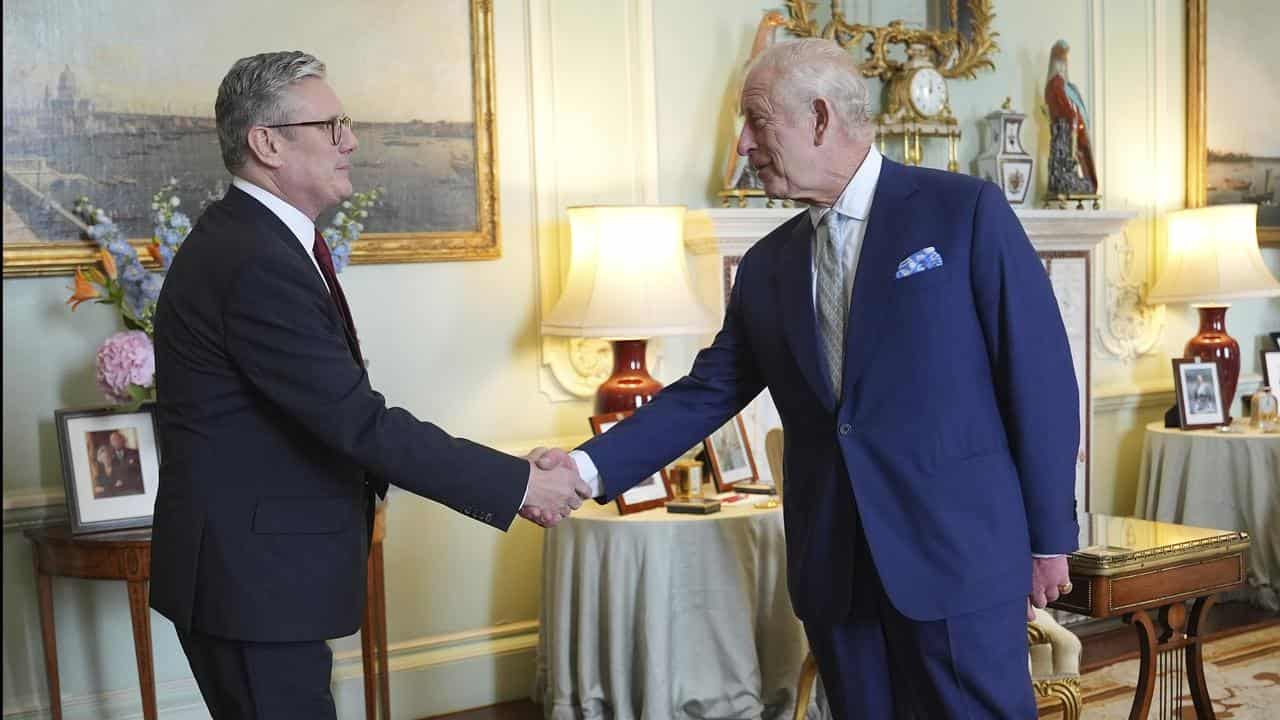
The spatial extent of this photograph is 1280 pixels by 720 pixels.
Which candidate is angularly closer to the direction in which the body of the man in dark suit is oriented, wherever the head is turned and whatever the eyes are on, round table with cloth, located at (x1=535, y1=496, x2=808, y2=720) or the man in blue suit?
the man in blue suit

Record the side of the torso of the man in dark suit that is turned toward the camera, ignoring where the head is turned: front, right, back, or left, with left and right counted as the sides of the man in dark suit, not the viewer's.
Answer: right

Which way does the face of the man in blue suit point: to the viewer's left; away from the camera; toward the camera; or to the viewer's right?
to the viewer's left

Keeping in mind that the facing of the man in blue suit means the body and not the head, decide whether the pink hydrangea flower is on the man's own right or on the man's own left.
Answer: on the man's own right

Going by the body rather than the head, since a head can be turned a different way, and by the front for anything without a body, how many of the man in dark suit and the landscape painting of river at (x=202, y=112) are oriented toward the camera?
1

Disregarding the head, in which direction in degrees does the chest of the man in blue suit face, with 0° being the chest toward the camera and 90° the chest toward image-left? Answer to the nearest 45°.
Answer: approximately 45°

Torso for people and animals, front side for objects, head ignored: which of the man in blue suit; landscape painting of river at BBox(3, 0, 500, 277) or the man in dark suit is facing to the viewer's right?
the man in dark suit

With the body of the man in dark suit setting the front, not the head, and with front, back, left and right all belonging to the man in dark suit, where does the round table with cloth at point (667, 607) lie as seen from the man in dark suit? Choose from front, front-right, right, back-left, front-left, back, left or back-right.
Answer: front-left

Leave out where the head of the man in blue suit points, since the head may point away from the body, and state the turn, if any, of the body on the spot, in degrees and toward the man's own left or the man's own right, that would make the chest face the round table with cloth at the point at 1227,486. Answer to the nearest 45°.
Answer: approximately 180°

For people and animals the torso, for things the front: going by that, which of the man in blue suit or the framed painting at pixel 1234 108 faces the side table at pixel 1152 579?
the framed painting

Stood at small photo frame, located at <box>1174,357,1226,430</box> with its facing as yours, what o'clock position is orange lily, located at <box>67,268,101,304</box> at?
The orange lily is roughly at 3 o'clock from the small photo frame.

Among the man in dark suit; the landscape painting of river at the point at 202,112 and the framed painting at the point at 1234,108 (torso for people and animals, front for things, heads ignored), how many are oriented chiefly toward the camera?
2
